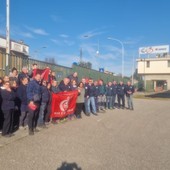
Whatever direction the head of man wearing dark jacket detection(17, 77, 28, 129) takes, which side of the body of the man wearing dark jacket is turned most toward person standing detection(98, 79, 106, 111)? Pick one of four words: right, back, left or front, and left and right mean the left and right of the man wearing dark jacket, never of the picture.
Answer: left

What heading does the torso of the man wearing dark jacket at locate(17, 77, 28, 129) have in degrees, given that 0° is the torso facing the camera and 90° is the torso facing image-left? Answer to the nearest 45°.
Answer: approximately 315°

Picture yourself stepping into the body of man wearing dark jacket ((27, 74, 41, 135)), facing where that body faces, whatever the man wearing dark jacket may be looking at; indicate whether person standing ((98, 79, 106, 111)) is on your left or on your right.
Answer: on your left

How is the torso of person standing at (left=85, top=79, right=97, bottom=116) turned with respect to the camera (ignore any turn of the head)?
toward the camera

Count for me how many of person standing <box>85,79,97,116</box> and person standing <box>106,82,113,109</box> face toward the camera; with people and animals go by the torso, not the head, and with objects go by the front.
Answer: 2

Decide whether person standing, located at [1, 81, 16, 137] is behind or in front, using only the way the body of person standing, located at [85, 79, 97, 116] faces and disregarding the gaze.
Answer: in front

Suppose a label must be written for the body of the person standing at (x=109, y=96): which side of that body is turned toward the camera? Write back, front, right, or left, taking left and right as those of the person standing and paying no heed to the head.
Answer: front

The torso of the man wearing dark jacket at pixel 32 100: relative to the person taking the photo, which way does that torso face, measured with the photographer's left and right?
facing the viewer and to the right of the viewer

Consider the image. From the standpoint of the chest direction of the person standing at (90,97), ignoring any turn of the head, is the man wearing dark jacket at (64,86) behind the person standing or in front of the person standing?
in front

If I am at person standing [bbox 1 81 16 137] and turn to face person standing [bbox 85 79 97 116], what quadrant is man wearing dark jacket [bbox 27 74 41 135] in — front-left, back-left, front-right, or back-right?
front-right

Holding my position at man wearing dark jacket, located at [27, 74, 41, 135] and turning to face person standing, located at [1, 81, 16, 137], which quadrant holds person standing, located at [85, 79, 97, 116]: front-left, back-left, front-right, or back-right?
back-right

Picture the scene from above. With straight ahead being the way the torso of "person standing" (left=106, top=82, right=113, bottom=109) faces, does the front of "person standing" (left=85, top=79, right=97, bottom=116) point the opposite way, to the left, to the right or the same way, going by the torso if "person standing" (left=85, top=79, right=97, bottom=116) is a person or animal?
the same way
